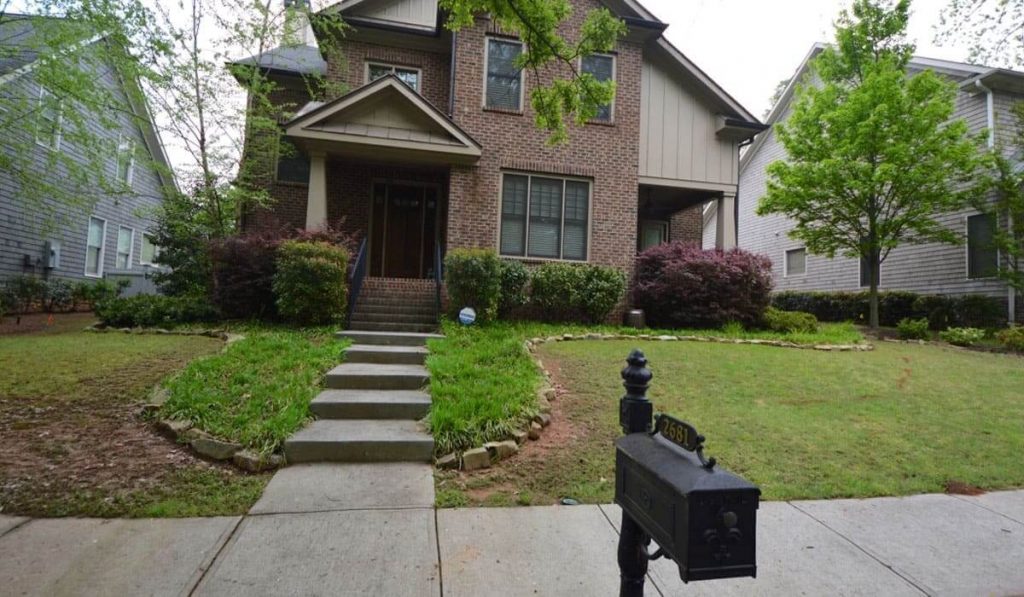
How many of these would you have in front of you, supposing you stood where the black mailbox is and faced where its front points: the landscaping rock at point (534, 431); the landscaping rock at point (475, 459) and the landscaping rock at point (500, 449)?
0

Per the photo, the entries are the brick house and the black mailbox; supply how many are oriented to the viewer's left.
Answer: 0

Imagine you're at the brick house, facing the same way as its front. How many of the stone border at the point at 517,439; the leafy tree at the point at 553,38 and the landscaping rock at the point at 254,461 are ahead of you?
3

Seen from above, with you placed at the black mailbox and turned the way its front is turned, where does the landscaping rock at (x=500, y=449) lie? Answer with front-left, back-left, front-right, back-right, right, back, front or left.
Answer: back

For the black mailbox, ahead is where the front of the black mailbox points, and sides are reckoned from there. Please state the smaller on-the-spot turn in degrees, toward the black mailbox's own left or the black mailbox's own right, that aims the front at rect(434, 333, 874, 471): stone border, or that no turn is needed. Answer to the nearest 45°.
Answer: approximately 180°

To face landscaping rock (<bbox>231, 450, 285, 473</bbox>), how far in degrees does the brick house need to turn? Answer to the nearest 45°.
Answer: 0° — it already faces it

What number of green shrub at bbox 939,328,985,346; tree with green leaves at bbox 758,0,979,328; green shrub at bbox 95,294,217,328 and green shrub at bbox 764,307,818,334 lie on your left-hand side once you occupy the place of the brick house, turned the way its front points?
3

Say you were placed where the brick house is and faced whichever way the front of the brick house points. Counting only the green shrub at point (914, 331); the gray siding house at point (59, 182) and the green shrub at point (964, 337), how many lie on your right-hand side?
1

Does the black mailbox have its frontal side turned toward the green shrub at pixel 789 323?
no

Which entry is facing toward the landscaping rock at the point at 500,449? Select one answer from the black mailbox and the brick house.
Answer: the brick house

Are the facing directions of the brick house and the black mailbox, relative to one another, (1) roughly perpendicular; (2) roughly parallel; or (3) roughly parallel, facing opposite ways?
roughly parallel

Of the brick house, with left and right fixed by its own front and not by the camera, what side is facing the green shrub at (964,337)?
left

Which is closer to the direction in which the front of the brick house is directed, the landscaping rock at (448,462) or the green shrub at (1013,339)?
the landscaping rock

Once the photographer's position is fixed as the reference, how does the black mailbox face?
facing the viewer and to the right of the viewer

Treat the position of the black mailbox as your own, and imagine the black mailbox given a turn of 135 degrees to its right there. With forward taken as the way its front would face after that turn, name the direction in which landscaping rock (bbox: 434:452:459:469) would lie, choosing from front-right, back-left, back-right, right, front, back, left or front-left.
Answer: front-right

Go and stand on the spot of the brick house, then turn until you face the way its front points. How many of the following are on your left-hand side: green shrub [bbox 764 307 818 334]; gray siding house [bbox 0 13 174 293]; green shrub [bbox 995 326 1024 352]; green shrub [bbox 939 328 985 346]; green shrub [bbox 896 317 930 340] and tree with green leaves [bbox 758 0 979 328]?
5

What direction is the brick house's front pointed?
toward the camera

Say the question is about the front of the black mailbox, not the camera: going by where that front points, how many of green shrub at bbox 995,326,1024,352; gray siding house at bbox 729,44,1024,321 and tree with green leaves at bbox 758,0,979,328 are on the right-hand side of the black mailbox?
0

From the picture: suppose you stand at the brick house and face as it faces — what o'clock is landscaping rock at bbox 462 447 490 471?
The landscaping rock is roughly at 12 o'clock from the brick house.
